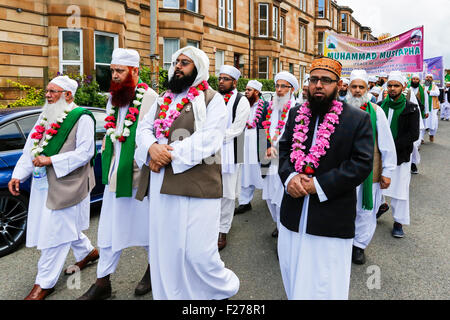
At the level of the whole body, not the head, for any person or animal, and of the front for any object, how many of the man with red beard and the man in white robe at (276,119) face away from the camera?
0

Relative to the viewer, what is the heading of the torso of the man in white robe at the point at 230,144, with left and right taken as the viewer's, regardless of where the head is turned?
facing the viewer and to the left of the viewer

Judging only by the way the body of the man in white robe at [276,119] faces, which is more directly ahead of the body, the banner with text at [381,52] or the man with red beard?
the man with red beard

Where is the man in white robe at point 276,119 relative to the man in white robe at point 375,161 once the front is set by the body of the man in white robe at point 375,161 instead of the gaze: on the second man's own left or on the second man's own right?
on the second man's own right

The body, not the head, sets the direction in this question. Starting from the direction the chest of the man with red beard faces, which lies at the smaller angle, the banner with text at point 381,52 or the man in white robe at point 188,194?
the man in white robe

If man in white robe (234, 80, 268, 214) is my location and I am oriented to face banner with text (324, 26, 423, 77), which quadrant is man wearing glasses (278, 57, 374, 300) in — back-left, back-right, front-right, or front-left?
back-right

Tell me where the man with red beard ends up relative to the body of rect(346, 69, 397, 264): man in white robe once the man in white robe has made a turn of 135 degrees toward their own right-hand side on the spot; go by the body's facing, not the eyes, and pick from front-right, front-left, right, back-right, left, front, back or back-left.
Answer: back-left

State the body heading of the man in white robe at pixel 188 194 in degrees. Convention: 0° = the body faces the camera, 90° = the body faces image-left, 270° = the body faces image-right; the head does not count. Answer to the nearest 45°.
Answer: approximately 45°

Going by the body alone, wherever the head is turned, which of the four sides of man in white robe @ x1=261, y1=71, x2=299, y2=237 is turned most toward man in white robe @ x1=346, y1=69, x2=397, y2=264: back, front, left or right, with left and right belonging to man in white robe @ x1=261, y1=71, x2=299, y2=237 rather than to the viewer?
left
